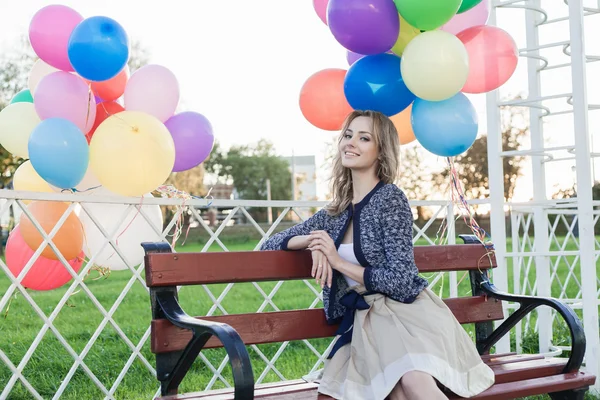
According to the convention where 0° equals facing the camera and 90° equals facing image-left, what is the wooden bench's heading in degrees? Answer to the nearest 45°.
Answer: approximately 315°

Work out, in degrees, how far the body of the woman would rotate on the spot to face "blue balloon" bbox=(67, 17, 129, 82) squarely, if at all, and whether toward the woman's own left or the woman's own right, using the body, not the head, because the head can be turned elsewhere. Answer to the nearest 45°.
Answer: approximately 45° to the woman's own right

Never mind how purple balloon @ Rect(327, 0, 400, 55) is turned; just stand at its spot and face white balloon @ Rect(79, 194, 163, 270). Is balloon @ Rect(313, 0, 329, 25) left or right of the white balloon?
right

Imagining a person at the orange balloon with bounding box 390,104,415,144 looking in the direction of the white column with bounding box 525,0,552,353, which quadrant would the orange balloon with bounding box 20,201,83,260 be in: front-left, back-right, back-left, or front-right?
back-left

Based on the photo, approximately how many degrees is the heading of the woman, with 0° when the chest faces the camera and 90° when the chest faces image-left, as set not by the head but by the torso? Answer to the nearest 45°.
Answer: approximately 45°

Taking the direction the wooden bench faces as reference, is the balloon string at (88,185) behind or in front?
behind

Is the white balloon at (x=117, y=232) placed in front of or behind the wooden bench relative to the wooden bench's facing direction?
behind
